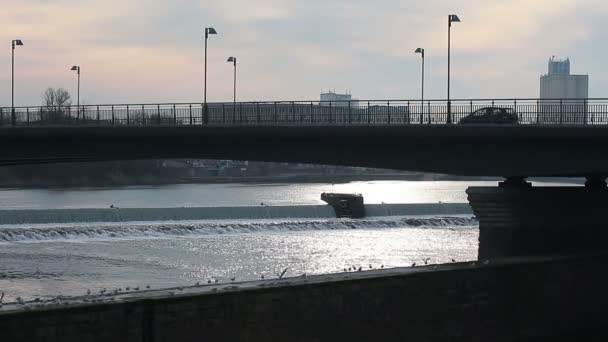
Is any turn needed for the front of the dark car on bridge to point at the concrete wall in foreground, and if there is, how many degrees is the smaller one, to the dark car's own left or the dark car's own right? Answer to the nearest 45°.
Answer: approximately 45° to the dark car's own left

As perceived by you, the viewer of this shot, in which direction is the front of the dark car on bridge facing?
facing to the left of the viewer
